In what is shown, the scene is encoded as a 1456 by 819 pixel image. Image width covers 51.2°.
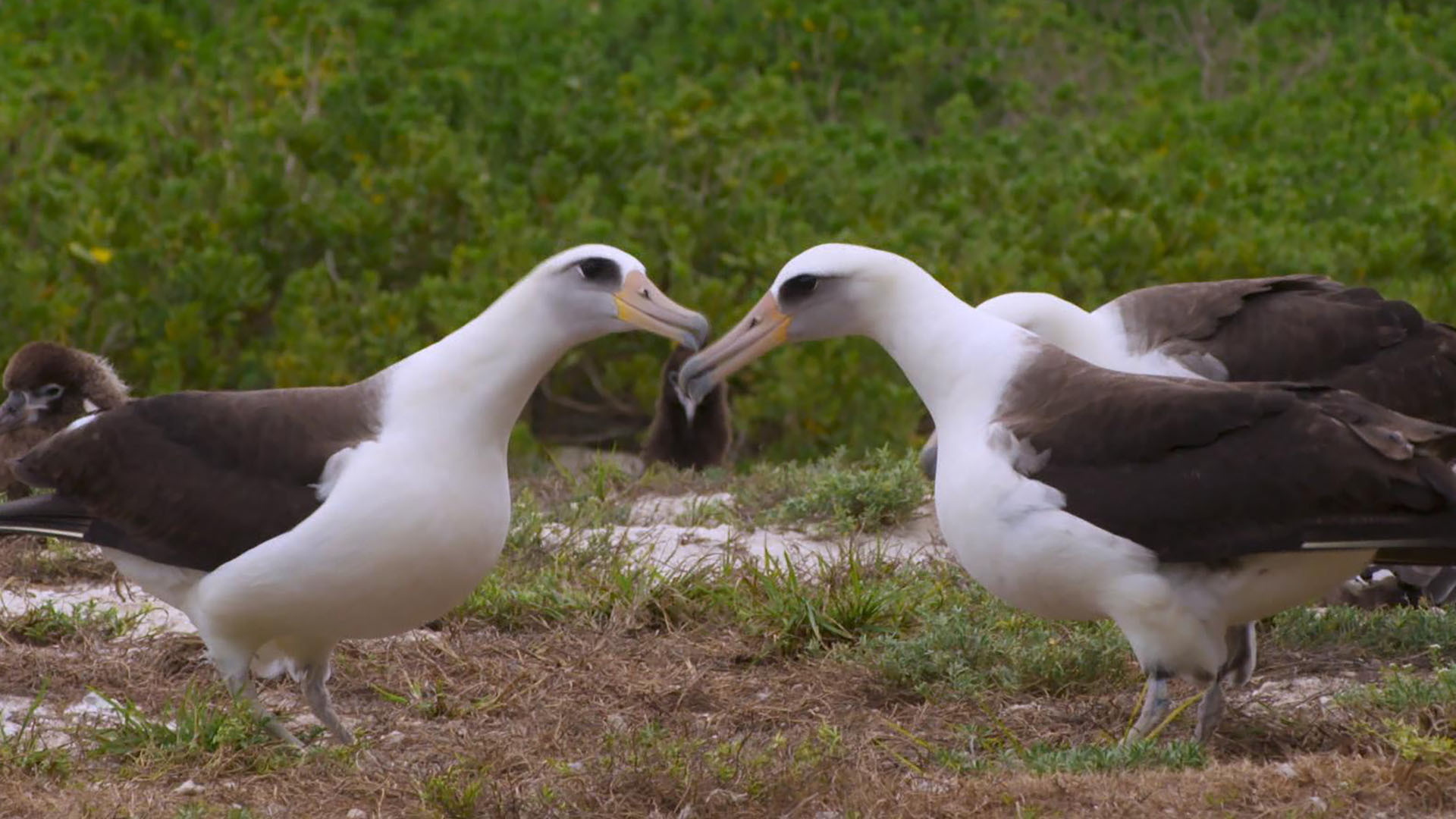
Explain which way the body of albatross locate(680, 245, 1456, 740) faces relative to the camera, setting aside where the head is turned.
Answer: to the viewer's left

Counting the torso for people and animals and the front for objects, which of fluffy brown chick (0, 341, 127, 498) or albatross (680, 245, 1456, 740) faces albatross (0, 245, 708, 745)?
albatross (680, 245, 1456, 740)

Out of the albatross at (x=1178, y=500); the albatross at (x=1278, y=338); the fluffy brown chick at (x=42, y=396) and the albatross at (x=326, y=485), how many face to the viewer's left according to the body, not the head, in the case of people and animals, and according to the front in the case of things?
3

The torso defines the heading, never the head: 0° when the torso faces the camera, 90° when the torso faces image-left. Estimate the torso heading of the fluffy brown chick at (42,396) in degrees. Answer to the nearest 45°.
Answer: approximately 90°

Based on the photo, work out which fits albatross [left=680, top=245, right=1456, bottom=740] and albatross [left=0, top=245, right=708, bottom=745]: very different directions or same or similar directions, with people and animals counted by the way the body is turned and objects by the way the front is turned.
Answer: very different directions

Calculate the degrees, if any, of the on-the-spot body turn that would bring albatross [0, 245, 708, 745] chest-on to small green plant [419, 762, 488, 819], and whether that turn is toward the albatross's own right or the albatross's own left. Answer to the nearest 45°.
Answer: approximately 90° to the albatross's own right

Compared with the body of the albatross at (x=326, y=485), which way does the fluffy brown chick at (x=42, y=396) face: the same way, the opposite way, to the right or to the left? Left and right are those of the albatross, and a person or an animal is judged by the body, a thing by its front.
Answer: the opposite way

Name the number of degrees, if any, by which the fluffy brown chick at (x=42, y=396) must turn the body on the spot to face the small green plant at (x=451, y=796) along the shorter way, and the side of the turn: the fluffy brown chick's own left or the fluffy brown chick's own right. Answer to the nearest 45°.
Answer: approximately 90° to the fluffy brown chick's own left

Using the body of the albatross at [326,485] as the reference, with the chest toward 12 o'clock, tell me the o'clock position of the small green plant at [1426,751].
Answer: The small green plant is roughly at 1 o'clock from the albatross.

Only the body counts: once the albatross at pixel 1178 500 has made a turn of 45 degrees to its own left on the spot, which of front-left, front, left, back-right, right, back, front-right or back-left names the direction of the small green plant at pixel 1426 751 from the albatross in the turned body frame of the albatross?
left

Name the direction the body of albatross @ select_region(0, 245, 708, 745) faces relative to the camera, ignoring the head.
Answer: to the viewer's right

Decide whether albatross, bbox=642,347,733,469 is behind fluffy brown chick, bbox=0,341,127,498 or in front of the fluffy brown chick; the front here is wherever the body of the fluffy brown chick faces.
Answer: behind

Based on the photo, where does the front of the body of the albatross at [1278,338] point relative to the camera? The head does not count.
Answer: to the viewer's left
